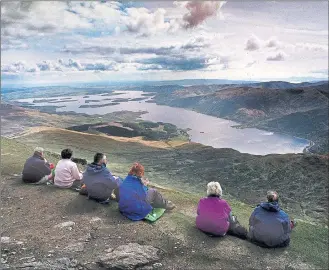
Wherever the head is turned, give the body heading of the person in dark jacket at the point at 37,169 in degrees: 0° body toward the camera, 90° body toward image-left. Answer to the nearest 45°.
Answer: approximately 225°

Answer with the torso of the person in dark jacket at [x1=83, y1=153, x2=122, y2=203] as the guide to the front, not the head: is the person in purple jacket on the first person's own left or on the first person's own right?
on the first person's own right

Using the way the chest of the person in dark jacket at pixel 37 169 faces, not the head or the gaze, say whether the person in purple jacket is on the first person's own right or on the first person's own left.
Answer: on the first person's own right

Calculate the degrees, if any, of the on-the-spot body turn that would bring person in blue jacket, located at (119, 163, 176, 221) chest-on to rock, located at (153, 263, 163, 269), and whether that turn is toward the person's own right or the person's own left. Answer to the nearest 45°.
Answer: approximately 135° to the person's own right

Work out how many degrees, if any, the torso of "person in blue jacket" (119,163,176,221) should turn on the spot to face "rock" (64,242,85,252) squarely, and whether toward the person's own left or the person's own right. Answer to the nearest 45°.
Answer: approximately 180°

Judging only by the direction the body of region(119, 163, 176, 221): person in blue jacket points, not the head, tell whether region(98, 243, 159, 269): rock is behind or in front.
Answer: behind

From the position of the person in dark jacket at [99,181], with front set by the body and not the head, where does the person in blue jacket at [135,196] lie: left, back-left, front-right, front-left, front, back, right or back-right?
right

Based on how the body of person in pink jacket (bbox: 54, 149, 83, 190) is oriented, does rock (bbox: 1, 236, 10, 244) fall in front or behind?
behind

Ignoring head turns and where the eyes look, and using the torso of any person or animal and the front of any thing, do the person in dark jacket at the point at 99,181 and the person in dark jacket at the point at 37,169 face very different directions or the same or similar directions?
same or similar directions

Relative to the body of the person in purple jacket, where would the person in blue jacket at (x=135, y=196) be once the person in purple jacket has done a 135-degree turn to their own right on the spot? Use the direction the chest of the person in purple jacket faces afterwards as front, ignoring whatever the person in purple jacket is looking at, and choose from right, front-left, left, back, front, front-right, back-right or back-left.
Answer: right

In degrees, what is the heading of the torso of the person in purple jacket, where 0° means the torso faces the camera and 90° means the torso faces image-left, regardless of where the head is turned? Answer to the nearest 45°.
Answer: approximately 225°

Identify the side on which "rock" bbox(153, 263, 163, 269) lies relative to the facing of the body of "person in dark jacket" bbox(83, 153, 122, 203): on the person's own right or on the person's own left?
on the person's own right

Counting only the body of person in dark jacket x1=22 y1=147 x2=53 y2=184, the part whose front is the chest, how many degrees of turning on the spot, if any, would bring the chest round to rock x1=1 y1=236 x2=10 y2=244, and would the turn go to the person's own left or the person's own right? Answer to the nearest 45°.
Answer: approximately 135° to the person's own right

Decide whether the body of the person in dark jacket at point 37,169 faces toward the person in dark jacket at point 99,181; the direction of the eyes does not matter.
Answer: no

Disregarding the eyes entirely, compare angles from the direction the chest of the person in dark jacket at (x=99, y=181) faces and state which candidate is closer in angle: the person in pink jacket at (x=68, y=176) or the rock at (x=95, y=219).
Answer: the person in pink jacket

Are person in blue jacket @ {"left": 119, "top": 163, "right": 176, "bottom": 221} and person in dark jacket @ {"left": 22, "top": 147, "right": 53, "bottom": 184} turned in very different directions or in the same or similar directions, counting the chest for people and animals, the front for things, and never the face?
same or similar directions

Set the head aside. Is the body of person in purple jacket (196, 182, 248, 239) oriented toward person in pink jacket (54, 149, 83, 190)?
no

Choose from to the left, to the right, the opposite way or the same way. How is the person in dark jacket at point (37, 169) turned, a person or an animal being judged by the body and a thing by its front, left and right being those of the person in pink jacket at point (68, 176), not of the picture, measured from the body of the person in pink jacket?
the same way
